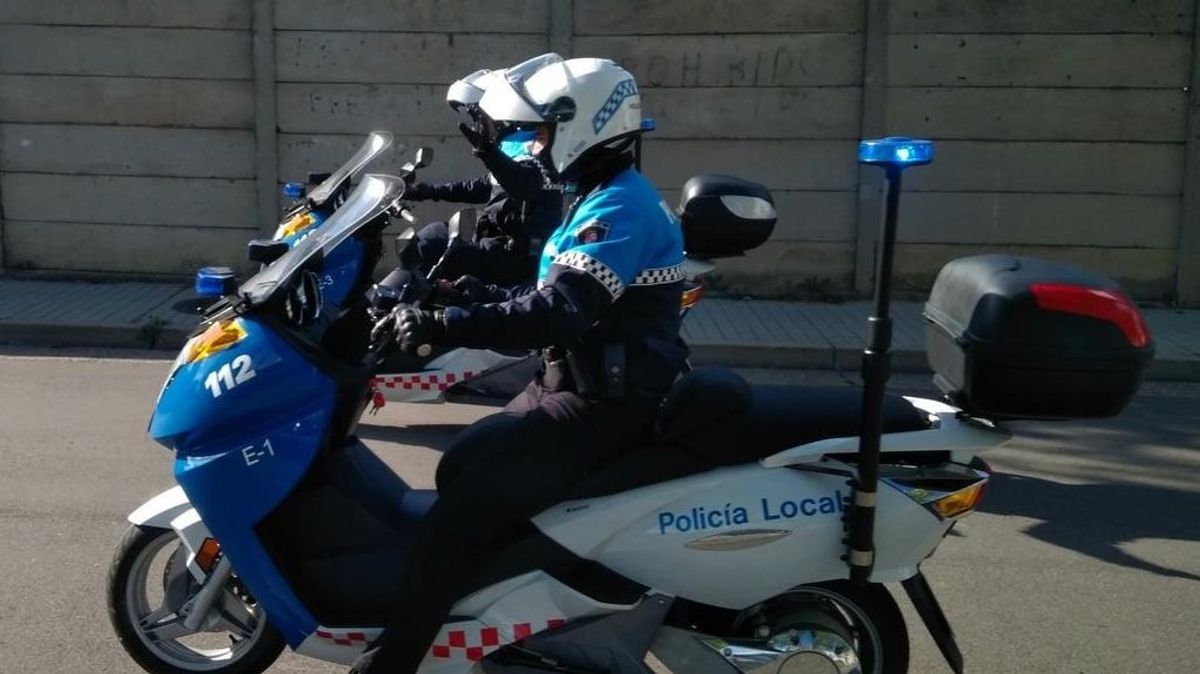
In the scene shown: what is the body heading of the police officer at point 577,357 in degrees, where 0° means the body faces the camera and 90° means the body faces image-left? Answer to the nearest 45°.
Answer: approximately 90°

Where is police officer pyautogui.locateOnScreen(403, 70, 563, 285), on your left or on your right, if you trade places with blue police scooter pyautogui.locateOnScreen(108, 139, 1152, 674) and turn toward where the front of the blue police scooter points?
on your right

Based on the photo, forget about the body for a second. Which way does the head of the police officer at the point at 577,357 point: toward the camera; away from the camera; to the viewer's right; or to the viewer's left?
to the viewer's left

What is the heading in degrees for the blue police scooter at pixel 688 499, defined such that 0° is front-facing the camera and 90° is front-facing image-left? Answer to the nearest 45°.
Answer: approximately 90°

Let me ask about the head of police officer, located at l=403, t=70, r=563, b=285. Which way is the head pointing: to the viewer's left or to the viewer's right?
to the viewer's left

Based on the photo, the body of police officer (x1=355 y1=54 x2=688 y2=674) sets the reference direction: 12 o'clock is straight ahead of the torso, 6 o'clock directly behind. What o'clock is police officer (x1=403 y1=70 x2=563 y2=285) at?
police officer (x1=403 y1=70 x2=563 y2=285) is roughly at 3 o'clock from police officer (x1=355 y1=54 x2=688 y2=674).
